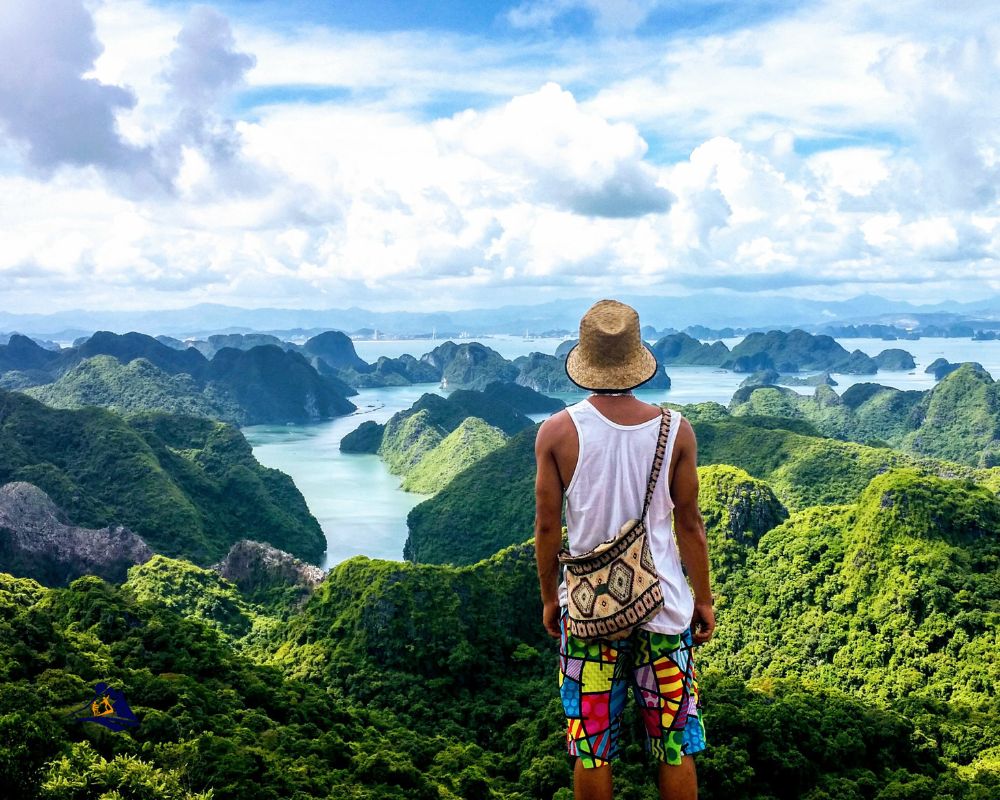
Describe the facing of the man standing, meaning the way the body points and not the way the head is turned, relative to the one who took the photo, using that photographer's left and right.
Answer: facing away from the viewer

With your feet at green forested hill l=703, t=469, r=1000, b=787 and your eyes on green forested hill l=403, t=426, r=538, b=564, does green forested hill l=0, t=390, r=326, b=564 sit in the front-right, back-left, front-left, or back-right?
front-left

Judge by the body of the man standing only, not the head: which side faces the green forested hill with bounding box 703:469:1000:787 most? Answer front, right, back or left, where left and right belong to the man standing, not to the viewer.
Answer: front

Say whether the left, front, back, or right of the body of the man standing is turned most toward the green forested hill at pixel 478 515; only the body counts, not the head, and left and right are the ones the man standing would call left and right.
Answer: front

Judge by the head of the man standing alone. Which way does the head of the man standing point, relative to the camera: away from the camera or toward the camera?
away from the camera

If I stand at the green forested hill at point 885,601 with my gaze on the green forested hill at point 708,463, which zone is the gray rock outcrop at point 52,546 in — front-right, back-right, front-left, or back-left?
front-left

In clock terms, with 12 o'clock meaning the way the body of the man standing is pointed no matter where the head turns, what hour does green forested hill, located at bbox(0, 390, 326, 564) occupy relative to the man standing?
The green forested hill is roughly at 11 o'clock from the man standing.

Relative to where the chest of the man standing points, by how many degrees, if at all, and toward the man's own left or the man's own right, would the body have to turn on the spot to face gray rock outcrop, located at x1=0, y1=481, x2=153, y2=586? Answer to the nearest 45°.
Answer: approximately 45° to the man's own left

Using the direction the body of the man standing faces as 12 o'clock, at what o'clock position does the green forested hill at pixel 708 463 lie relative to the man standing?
The green forested hill is roughly at 12 o'clock from the man standing.
